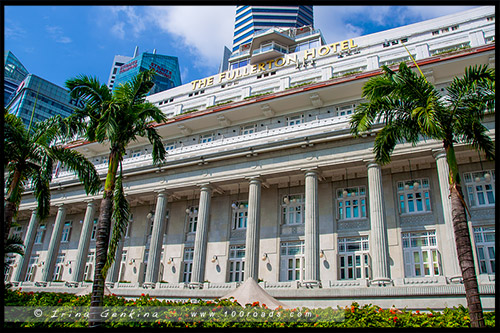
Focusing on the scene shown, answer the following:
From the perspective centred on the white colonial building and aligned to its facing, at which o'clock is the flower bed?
The flower bed is roughly at 11 o'clock from the white colonial building.

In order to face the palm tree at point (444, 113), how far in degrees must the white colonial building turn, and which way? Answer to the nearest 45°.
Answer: approximately 45° to its left

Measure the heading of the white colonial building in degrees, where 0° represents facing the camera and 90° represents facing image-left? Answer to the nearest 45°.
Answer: approximately 45°

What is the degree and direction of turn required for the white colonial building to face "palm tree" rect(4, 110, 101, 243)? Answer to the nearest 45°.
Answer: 0° — it already faces it
